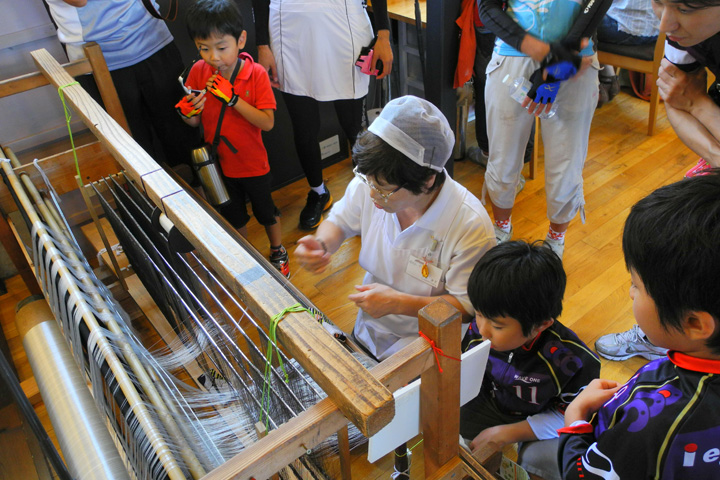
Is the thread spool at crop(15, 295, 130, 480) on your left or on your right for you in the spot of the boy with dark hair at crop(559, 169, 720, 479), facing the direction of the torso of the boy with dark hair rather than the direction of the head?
on your left

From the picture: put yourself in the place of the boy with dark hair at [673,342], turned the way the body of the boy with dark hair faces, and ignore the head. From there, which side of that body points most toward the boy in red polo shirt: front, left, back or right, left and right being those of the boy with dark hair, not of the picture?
front

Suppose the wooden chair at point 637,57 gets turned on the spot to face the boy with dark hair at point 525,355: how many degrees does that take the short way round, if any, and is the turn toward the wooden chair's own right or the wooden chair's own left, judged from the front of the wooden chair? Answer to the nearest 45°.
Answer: approximately 90° to the wooden chair's own left

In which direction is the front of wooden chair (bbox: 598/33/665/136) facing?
to the viewer's left

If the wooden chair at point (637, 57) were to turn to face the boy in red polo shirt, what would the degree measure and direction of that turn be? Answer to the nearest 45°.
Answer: approximately 45° to its left

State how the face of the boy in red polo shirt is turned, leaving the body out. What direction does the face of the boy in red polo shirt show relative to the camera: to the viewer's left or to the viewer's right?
to the viewer's left

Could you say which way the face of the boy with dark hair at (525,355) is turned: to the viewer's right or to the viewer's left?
to the viewer's left

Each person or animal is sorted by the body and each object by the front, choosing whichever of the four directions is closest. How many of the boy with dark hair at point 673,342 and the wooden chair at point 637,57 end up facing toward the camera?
0

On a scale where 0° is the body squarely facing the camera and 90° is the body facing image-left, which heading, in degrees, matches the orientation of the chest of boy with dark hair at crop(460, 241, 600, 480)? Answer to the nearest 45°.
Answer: approximately 45°

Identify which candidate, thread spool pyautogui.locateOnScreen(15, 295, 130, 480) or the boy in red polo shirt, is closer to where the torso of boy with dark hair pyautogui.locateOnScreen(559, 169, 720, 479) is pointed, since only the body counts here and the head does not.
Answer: the boy in red polo shirt

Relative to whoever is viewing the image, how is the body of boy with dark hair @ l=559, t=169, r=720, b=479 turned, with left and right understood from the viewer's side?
facing away from the viewer and to the left of the viewer
